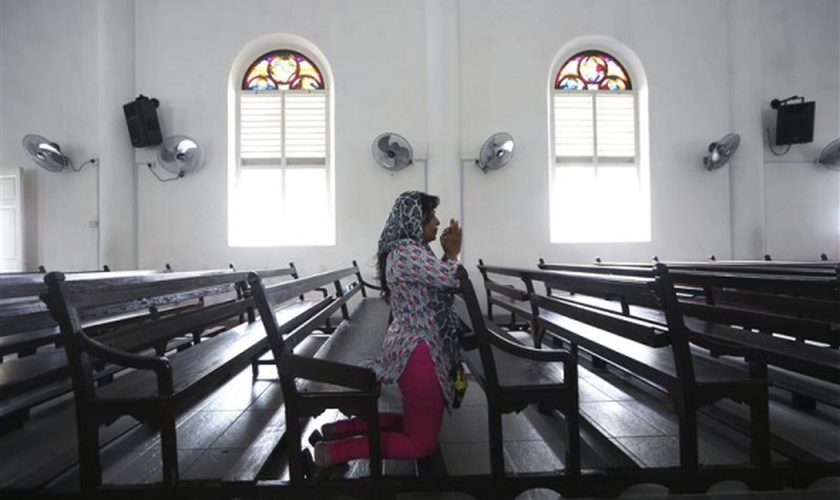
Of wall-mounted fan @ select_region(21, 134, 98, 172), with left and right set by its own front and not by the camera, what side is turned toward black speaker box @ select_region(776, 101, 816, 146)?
left

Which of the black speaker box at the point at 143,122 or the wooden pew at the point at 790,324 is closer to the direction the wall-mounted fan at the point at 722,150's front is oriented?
the wooden pew

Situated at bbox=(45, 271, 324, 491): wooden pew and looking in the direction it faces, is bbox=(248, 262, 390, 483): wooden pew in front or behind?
in front

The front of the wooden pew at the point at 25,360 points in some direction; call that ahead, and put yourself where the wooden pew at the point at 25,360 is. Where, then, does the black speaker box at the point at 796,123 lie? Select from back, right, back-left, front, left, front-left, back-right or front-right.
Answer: front-left

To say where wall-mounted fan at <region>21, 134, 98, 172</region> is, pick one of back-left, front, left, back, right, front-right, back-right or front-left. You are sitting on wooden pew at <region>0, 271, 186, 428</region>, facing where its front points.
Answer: back-left

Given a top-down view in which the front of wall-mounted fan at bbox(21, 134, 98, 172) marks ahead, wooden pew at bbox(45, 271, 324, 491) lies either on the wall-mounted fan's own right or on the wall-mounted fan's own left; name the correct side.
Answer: on the wall-mounted fan's own left

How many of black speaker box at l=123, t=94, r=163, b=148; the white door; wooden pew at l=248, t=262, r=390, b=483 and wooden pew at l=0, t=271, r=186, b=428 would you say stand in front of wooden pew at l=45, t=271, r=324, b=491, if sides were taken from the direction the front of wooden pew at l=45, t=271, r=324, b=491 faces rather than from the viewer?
1

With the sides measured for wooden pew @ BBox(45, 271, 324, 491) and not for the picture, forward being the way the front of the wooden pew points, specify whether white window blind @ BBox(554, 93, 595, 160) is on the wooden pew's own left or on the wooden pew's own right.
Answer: on the wooden pew's own left

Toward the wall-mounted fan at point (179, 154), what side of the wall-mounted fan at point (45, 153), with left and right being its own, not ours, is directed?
left

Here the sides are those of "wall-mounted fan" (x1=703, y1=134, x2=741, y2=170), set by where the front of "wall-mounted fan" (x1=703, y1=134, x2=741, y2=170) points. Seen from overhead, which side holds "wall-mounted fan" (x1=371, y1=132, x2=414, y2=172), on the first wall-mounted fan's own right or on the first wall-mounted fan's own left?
on the first wall-mounted fan's own right

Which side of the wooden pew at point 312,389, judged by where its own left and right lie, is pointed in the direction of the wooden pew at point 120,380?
back

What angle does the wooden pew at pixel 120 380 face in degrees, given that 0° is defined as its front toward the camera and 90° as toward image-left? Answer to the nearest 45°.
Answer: approximately 315°

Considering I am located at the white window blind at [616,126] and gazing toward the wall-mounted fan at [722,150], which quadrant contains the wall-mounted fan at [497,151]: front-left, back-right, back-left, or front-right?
back-right

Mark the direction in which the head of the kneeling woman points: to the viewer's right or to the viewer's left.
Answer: to the viewer's right

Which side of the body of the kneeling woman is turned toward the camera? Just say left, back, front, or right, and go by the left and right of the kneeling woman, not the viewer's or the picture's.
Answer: right

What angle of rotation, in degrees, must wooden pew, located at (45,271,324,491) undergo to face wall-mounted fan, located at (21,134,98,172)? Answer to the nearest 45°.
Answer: approximately 135° to its left

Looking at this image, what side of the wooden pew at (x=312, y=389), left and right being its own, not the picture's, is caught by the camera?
right
